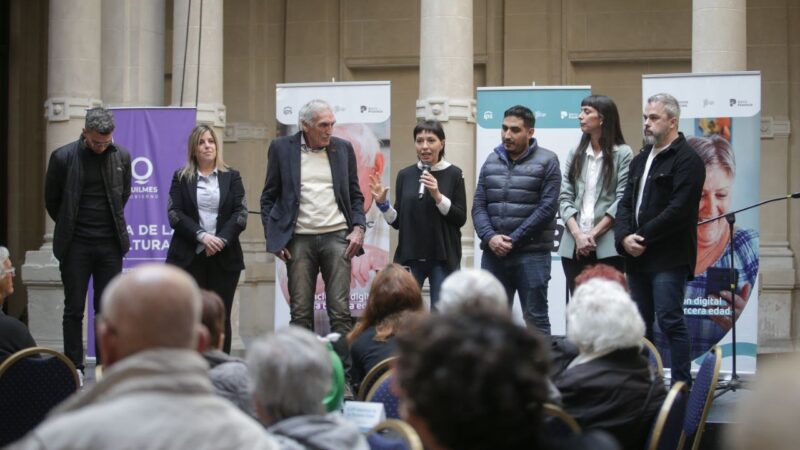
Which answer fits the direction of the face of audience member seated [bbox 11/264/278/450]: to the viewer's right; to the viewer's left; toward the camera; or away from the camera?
away from the camera

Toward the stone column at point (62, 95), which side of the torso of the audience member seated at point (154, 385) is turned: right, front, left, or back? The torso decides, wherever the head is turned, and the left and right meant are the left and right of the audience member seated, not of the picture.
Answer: front

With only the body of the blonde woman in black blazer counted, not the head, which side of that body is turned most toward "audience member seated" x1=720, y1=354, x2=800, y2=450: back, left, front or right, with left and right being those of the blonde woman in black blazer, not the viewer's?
front

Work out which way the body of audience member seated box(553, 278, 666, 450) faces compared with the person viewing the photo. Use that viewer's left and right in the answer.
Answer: facing away from the viewer

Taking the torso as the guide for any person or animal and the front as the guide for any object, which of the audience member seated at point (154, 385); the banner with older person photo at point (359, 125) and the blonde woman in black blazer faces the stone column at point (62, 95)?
the audience member seated

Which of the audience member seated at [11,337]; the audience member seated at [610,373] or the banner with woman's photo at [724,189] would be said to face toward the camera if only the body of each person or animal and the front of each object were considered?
the banner with woman's photo

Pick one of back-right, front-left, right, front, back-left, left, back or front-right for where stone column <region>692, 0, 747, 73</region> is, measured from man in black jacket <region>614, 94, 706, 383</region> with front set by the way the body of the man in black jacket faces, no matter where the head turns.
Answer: back-right

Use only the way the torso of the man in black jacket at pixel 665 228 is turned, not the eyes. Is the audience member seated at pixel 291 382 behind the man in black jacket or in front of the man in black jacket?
in front

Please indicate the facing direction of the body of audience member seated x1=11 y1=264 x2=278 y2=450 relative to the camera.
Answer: away from the camera

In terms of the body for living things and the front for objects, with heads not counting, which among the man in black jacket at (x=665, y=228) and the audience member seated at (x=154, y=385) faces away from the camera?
the audience member seated

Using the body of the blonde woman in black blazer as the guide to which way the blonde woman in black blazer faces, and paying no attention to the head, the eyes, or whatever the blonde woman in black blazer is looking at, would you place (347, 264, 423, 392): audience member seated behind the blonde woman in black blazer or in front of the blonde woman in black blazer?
in front

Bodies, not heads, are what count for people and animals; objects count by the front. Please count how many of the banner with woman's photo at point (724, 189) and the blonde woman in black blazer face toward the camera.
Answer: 2

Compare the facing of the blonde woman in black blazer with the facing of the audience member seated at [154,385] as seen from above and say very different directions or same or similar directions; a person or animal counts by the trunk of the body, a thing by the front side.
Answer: very different directions

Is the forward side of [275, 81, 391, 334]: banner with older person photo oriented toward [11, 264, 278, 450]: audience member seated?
yes

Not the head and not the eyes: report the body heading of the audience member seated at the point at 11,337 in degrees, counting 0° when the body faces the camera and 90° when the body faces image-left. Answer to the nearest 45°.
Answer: approximately 225°

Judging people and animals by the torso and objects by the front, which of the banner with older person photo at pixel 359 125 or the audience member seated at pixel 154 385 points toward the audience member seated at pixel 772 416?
the banner with older person photo
